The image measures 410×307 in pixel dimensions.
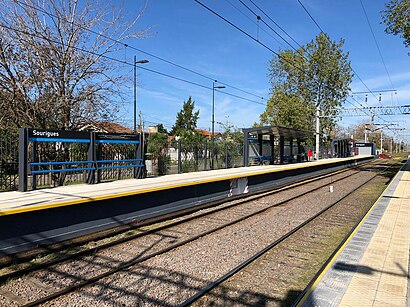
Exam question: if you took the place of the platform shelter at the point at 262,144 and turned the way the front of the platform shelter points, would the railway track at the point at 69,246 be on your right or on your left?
on your right

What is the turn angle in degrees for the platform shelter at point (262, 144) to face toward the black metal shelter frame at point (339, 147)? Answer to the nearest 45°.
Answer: approximately 90° to its left

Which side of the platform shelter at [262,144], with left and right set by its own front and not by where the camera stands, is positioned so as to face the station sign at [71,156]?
right

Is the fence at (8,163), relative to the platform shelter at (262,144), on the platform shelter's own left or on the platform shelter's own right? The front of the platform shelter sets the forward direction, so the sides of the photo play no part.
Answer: on the platform shelter's own right

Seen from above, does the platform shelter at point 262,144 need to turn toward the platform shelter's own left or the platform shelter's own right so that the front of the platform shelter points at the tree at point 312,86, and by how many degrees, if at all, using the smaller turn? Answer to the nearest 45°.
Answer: approximately 135° to the platform shelter's own left

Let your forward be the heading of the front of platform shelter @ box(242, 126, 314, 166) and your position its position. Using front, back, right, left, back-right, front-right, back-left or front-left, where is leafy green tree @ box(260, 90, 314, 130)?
back-left

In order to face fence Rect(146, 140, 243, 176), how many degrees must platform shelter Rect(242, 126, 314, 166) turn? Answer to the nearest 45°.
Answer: approximately 90° to its right

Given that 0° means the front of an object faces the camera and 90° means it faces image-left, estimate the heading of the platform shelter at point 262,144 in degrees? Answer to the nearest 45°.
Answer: approximately 315°
